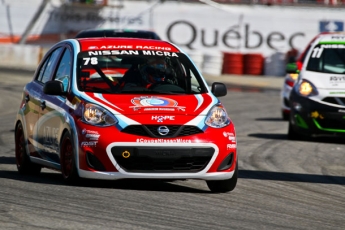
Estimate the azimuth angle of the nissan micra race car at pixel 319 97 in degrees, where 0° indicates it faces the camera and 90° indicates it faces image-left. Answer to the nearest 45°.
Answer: approximately 0°

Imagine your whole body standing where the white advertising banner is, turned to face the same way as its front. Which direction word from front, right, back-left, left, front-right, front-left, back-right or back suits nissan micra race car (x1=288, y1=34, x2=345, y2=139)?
front

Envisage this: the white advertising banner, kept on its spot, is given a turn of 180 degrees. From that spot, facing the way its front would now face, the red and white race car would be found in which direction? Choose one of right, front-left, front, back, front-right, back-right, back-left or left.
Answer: back

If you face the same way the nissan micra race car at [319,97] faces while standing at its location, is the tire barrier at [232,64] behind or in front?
behind

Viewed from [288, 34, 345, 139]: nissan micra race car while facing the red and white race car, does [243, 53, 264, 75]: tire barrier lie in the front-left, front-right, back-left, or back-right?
back-right

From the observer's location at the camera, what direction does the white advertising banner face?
facing the viewer

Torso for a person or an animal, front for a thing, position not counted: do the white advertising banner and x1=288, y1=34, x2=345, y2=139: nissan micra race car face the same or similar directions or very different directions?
same or similar directions

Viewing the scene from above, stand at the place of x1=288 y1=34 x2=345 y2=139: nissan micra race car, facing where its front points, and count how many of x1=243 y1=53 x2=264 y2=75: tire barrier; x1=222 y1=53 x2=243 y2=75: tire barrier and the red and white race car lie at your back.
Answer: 2

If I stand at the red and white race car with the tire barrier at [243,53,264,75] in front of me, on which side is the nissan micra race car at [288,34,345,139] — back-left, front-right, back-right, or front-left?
front-right

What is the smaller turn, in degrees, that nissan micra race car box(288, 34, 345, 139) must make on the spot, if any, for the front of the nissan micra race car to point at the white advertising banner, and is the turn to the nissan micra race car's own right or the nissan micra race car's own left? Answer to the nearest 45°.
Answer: approximately 180°

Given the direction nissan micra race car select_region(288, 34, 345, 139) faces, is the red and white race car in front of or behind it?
in front

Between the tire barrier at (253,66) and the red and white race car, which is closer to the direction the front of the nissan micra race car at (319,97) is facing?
the red and white race car
